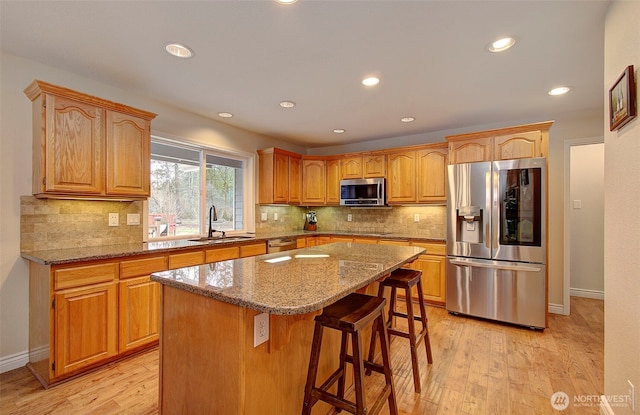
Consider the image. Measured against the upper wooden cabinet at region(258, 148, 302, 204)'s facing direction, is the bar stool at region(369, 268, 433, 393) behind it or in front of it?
in front

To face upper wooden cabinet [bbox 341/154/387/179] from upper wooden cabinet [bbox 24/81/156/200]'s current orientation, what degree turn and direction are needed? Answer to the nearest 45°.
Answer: approximately 45° to its left

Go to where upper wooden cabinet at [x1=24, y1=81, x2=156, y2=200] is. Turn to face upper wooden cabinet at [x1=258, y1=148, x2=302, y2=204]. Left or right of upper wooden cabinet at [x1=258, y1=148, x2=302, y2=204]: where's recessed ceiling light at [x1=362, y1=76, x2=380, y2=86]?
right

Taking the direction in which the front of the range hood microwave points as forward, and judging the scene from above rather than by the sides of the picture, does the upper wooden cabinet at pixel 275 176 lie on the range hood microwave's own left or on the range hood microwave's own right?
on the range hood microwave's own right

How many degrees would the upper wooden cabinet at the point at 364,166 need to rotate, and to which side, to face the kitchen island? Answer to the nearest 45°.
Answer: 0° — it already faces it

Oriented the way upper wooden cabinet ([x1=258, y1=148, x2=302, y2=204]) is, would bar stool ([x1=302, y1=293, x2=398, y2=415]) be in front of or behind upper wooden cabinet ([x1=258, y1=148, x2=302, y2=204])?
in front

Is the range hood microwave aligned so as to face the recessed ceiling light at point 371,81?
yes

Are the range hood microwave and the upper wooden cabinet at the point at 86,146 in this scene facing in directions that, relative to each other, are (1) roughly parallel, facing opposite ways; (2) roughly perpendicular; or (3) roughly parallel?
roughly perpendicular

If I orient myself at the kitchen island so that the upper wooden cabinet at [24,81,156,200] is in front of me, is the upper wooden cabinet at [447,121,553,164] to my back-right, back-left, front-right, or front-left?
back-right

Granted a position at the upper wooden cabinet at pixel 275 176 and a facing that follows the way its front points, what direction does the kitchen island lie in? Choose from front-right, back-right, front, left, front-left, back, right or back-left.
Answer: front-right

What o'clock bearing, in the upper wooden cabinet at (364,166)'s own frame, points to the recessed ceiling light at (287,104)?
The recessed ceiling light is roughly at 1 o'clock from the upper wooden cabinet.

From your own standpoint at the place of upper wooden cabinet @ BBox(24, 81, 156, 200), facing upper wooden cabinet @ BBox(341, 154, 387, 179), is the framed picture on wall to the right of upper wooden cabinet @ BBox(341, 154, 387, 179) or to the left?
right

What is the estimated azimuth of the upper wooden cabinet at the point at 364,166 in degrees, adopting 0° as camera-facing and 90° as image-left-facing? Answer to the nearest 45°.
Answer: approximately 0°

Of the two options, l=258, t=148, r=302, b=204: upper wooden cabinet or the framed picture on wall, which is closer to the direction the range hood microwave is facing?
the framed picture on wall

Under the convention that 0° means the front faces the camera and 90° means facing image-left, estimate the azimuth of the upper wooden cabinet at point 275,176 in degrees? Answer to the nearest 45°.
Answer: approximately 315°

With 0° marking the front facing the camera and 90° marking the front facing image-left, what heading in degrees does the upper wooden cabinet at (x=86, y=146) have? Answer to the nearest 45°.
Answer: approximately 315°
